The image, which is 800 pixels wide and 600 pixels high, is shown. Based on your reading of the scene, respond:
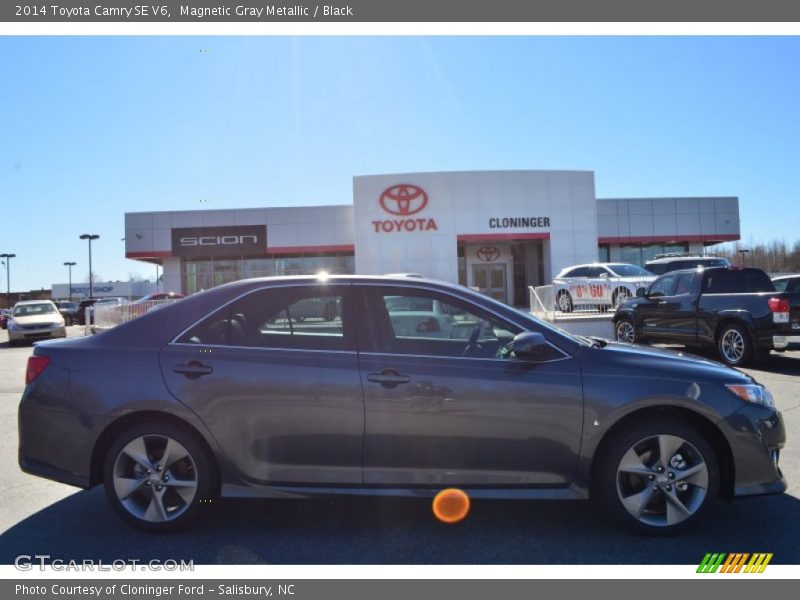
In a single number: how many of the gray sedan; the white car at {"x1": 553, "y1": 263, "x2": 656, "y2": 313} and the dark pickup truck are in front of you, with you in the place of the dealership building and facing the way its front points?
3

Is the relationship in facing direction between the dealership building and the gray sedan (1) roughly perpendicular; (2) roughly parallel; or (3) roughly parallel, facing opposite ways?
roughly perpendicular

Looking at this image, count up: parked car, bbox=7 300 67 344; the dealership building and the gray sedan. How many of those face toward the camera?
2

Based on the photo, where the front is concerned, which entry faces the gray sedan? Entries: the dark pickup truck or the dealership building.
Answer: the dealership building

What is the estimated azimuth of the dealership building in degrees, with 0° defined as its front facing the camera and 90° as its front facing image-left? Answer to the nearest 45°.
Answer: approximately 0°

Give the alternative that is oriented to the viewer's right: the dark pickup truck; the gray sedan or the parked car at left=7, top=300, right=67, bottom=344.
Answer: the gray sedan

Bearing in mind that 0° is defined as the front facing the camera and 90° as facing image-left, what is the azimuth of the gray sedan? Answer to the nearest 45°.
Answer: approximately 270°

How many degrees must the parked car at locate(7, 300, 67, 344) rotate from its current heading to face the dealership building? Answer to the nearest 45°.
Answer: approximately 90° to its left

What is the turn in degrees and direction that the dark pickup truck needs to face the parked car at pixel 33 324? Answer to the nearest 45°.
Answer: approximately 45° to its left

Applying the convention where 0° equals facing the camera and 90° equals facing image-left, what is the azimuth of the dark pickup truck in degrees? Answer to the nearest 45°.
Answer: approximately 135°

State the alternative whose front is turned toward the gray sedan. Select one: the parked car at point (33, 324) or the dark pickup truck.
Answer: the parked car
